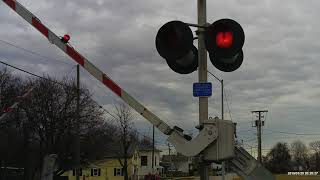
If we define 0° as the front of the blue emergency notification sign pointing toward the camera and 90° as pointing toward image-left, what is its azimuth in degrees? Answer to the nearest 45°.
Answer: approximately 0°
